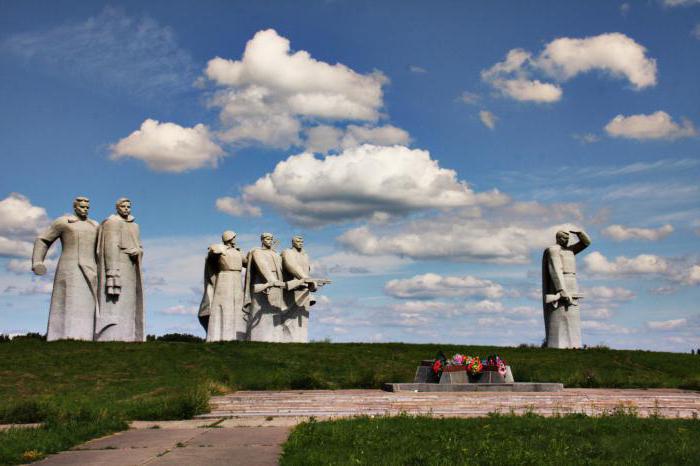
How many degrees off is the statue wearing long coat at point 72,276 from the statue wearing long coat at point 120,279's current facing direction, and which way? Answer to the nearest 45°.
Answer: approximately 135° to its right

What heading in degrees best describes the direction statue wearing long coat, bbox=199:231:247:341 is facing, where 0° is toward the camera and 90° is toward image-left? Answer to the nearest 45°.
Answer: approximately 315°

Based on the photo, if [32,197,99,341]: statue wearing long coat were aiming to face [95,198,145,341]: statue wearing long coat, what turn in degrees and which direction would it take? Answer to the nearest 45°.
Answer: approximately 45° to its left

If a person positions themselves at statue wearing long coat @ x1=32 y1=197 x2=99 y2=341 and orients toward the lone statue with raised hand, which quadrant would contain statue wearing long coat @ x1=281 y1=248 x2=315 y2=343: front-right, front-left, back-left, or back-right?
front-left

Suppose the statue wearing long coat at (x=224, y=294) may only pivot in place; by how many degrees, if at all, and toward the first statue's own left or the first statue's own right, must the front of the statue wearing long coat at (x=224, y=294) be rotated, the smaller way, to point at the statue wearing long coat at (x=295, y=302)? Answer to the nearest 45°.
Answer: approximately 45° to the first statue's own left

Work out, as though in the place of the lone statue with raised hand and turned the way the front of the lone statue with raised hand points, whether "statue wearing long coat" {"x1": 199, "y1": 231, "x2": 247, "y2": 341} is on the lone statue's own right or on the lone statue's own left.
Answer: on the lone statue's own right

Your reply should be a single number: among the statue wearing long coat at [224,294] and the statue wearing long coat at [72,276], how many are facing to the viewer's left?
0

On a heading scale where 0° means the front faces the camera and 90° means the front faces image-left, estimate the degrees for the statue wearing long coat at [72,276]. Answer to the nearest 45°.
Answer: approximately 315°

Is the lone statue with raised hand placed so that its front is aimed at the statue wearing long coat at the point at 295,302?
no

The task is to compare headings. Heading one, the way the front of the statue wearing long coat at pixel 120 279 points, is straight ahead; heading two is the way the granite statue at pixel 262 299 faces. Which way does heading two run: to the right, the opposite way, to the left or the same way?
the same way

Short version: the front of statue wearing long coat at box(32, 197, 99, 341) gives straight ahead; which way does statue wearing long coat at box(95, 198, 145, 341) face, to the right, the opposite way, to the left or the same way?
the same way

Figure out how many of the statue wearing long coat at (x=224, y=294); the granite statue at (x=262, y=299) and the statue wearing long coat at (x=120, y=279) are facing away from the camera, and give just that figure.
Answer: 0

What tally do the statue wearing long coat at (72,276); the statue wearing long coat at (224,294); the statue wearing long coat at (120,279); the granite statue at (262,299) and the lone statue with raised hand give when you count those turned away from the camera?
0

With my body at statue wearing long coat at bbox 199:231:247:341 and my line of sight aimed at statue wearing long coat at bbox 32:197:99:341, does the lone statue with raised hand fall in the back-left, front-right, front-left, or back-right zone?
back-left

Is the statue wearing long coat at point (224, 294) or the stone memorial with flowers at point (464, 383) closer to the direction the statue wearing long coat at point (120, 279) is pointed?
the stone memorial with flowers

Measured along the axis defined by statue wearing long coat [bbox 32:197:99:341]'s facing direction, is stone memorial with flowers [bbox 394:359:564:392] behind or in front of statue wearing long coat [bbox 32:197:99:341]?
in front

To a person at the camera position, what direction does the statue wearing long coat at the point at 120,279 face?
facing the viewer and to the right of the viewer

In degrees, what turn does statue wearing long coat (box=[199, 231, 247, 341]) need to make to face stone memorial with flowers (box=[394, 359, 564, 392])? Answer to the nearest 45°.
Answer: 0° — it already faces it

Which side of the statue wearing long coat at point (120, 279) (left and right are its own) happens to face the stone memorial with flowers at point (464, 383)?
front

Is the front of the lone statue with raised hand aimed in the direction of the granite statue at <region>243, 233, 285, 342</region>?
no

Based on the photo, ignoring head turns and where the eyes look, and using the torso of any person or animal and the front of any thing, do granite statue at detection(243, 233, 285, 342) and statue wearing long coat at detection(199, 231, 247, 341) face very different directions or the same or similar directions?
same or similar directions

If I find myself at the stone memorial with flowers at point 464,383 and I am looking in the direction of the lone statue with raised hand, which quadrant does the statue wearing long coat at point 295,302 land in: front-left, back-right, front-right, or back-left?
front-left

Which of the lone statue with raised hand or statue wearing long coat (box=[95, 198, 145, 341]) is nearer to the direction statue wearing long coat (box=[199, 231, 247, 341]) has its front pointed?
the lone statue with raised hand
